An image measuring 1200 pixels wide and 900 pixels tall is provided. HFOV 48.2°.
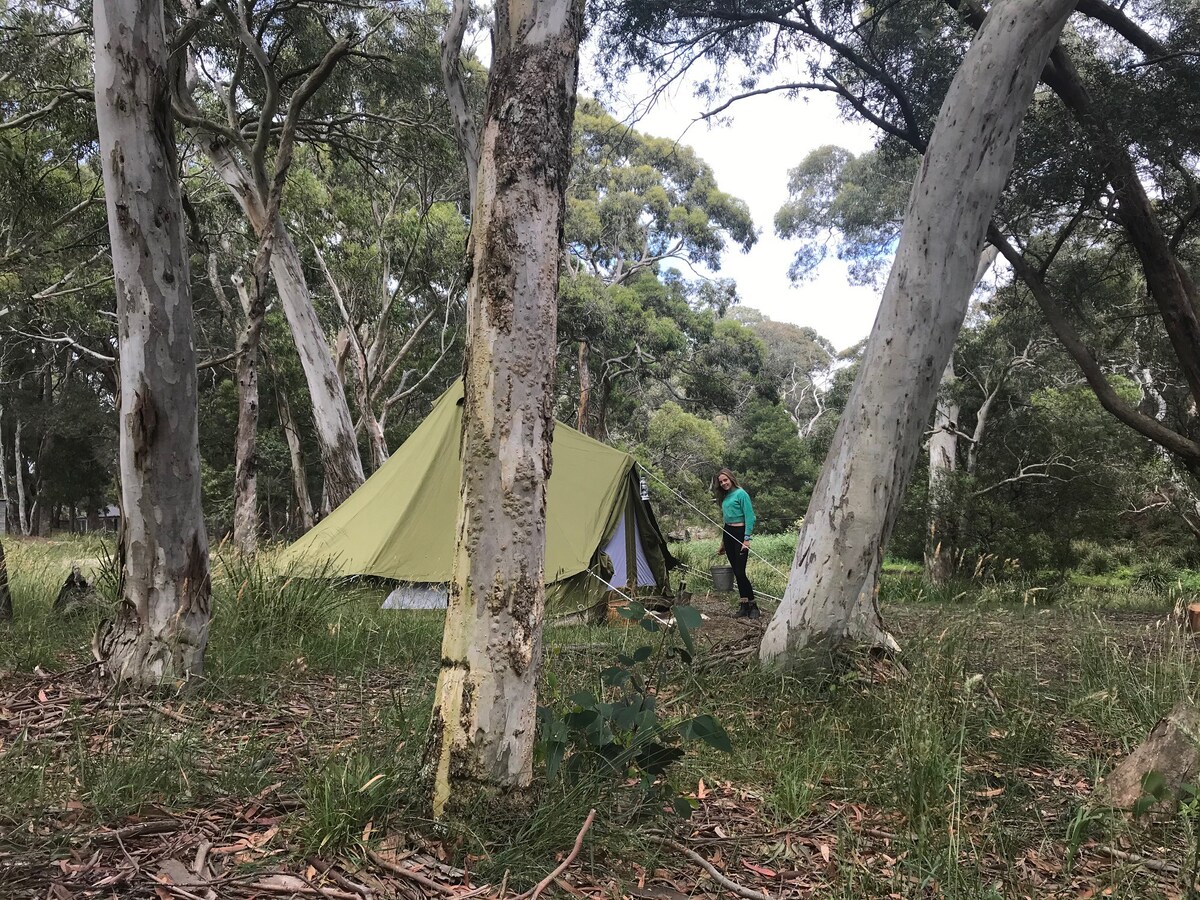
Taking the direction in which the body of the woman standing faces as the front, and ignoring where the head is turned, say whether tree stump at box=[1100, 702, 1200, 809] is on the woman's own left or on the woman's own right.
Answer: on the woman's own left

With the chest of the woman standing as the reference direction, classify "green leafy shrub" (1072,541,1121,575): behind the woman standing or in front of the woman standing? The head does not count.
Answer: behind

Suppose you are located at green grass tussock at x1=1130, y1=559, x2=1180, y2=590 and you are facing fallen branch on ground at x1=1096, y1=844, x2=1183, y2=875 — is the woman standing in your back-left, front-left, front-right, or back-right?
front-right

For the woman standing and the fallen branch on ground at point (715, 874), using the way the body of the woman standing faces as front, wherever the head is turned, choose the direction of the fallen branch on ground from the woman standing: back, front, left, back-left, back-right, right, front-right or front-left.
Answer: front-left

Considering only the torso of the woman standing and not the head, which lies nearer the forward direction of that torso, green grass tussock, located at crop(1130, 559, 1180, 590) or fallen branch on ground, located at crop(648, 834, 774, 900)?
the fallen branch on ground

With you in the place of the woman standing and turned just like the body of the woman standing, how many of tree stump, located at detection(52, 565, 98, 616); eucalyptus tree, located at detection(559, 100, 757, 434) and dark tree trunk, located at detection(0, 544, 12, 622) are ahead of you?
2

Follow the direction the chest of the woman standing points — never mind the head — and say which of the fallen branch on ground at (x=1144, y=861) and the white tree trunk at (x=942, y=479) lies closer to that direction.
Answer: the fallen branch on ground

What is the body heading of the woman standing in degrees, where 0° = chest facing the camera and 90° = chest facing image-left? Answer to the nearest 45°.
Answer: approximately 45°

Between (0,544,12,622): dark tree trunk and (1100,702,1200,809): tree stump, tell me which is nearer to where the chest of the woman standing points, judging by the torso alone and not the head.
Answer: the dark tree trunk

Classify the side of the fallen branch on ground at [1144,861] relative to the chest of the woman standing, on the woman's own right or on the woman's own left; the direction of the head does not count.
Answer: on the woman's own left

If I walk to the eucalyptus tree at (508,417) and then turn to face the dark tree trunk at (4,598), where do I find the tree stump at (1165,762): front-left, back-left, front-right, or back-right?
back-right

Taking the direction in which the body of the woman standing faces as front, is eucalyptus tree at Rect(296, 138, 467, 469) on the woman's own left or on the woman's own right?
on the woman's own right

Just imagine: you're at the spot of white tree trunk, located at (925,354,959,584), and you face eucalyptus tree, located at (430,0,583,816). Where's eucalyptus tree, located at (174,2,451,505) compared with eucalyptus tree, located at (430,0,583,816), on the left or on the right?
right
